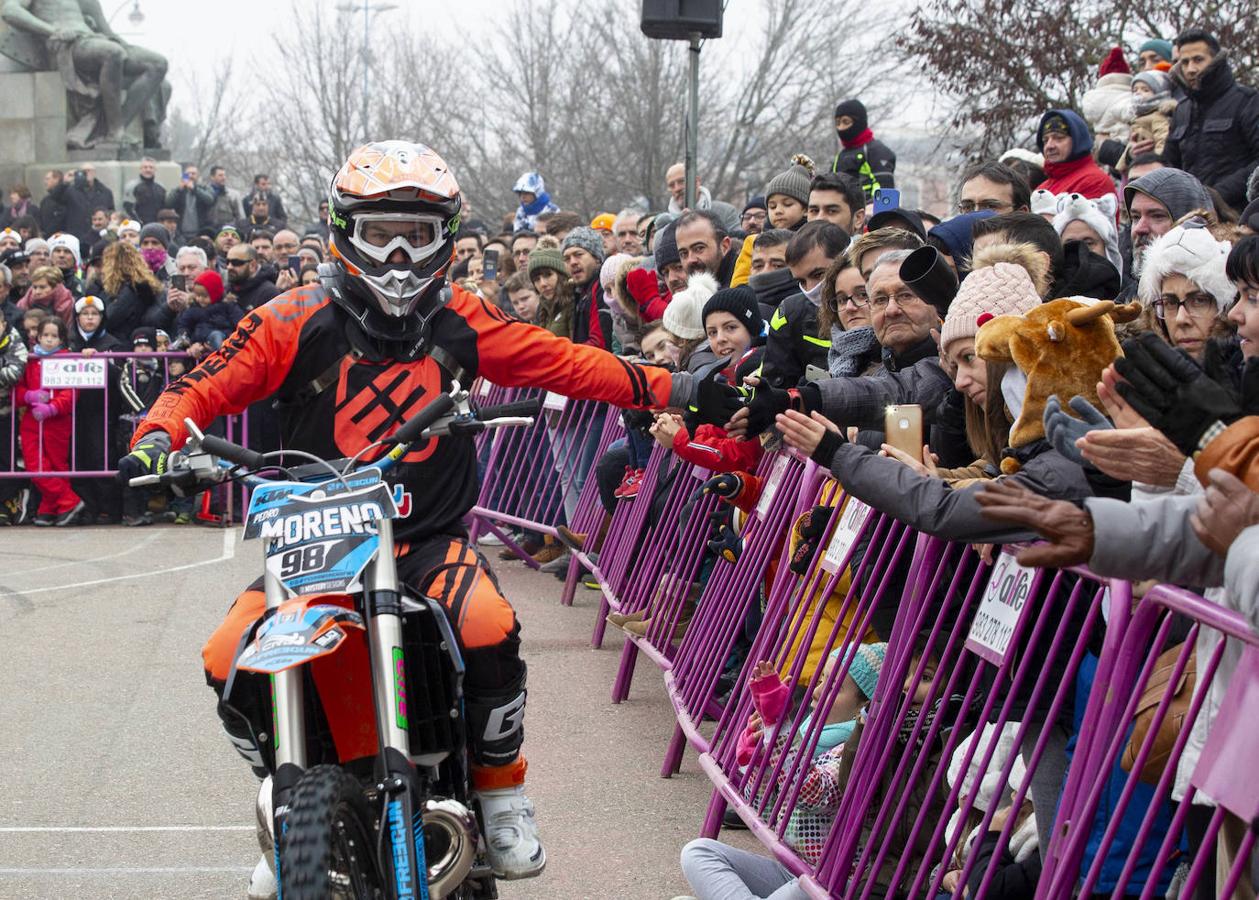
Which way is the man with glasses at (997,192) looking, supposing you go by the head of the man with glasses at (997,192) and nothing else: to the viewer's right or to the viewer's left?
to the viewer's left

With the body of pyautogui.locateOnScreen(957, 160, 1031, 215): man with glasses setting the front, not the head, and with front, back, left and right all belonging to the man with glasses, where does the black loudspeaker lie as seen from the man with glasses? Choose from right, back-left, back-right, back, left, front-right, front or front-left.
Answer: right

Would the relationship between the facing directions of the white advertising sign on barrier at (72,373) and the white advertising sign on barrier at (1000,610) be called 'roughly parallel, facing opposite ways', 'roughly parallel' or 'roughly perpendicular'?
roughly perpendicular

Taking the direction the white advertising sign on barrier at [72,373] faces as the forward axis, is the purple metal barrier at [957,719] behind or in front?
in front

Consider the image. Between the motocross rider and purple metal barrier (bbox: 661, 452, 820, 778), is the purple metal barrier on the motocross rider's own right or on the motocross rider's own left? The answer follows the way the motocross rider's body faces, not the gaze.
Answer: on the motocross rider's own left

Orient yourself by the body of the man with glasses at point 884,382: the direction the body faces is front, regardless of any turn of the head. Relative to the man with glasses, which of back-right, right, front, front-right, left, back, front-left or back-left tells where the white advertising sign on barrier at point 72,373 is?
right

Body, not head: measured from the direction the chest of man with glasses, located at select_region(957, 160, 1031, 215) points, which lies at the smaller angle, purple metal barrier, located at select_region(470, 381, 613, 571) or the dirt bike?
the dirt bike

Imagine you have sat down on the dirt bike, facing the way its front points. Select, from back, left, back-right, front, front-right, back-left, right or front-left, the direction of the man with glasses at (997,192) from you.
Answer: back-left

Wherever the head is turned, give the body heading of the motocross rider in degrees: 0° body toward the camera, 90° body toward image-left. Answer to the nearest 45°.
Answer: approximately 0°

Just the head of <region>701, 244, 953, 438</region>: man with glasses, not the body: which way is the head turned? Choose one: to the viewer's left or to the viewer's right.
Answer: to the viewer's left
